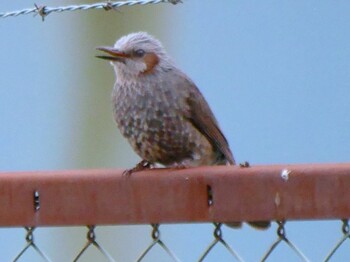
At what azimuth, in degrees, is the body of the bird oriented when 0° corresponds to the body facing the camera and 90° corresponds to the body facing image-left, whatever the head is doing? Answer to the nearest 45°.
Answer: approximately 45°
